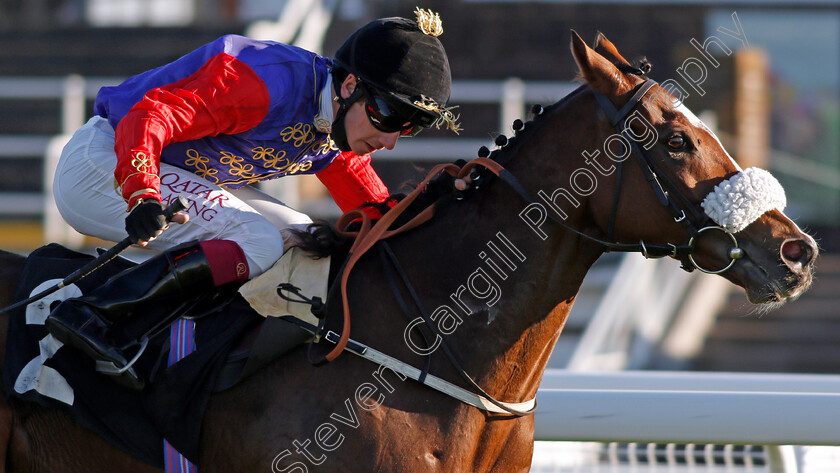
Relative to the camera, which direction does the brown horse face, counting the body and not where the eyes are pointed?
to the viewer's right

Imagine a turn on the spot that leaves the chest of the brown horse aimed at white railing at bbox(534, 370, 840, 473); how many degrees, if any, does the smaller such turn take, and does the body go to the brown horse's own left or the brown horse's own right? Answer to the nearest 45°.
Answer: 0° — it already faces it
